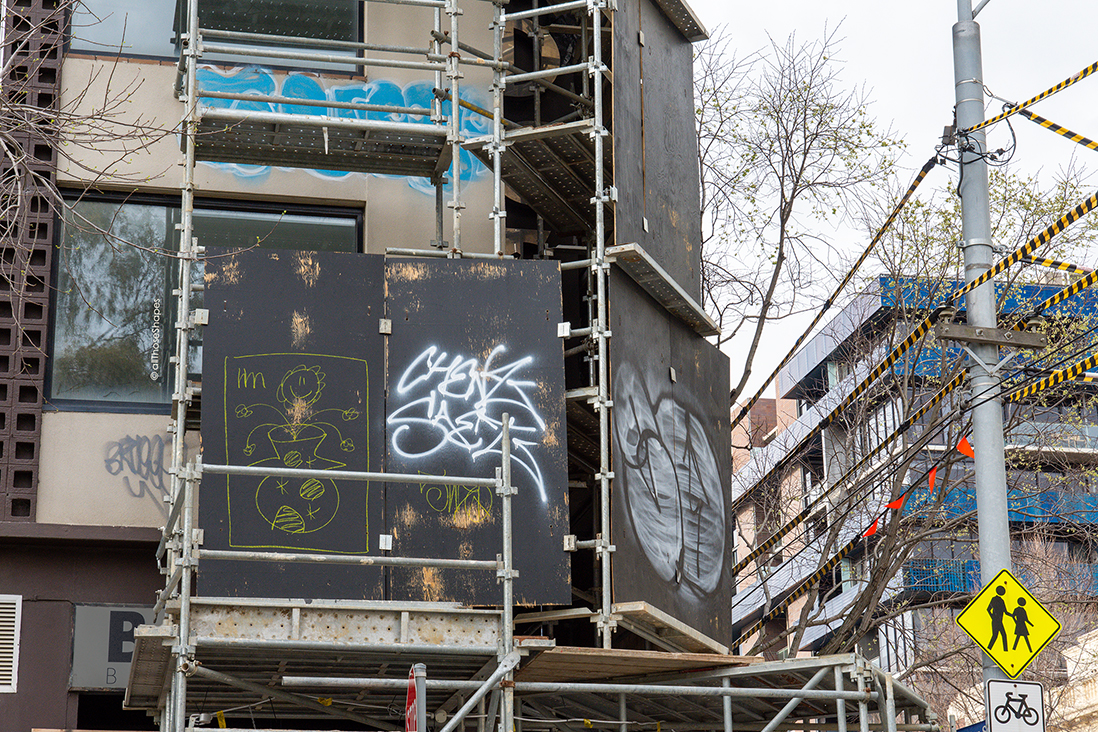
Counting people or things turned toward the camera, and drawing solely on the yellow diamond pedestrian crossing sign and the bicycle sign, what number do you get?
2

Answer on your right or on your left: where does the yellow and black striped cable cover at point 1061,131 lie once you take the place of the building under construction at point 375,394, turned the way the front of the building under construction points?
on your left

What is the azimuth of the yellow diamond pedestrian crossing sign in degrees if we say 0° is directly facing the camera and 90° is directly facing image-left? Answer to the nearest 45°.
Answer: approximately 0°

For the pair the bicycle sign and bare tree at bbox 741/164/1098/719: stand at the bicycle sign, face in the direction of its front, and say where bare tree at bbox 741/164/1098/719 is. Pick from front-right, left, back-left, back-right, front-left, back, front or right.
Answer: back

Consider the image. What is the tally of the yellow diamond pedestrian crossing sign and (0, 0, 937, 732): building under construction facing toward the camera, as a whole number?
2

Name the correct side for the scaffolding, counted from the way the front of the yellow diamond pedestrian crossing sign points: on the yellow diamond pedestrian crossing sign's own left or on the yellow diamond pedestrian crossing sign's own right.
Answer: on the yellow diamond pedestrian crossing sign's own right

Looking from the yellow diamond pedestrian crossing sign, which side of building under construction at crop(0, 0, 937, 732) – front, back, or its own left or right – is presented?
left

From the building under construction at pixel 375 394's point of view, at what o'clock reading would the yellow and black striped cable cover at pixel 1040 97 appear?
The yellow and black striped cable cover is roughly at 9 o'clock from the building under construction.
